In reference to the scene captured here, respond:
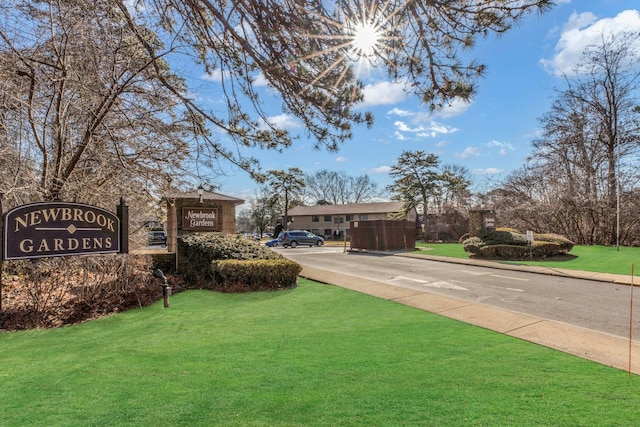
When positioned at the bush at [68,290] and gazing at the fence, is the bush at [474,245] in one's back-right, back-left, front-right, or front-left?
front-right

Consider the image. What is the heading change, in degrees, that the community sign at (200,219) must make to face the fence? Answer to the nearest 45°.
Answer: approximately 135° to its left

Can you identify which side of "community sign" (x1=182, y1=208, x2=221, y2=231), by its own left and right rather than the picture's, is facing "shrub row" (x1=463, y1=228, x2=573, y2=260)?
left

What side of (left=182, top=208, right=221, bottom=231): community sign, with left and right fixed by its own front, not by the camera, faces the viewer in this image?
front

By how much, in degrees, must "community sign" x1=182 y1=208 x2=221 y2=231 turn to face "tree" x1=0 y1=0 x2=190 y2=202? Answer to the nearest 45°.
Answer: approximately 45° to its right

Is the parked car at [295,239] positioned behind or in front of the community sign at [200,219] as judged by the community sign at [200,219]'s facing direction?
behind

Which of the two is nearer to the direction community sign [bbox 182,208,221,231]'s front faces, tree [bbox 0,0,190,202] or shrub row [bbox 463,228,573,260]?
the tree

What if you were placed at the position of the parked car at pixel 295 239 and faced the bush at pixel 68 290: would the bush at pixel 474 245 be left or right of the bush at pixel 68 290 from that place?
left

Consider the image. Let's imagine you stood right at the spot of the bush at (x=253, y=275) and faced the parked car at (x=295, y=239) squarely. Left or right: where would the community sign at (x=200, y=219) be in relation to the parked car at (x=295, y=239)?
left

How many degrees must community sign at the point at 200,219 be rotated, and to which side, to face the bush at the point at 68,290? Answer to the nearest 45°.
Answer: approximately 45° to its right

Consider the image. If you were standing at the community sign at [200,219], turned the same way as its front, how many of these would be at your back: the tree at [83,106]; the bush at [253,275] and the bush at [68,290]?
0

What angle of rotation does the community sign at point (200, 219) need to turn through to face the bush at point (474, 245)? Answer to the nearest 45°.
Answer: approximately 90° to its left

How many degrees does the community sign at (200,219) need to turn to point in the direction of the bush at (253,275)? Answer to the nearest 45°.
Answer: approximately 45° to its left

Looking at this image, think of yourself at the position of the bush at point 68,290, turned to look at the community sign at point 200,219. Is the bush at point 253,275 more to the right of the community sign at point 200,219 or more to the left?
right

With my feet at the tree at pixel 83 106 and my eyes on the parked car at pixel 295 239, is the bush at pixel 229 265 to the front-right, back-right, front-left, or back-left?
front-right
